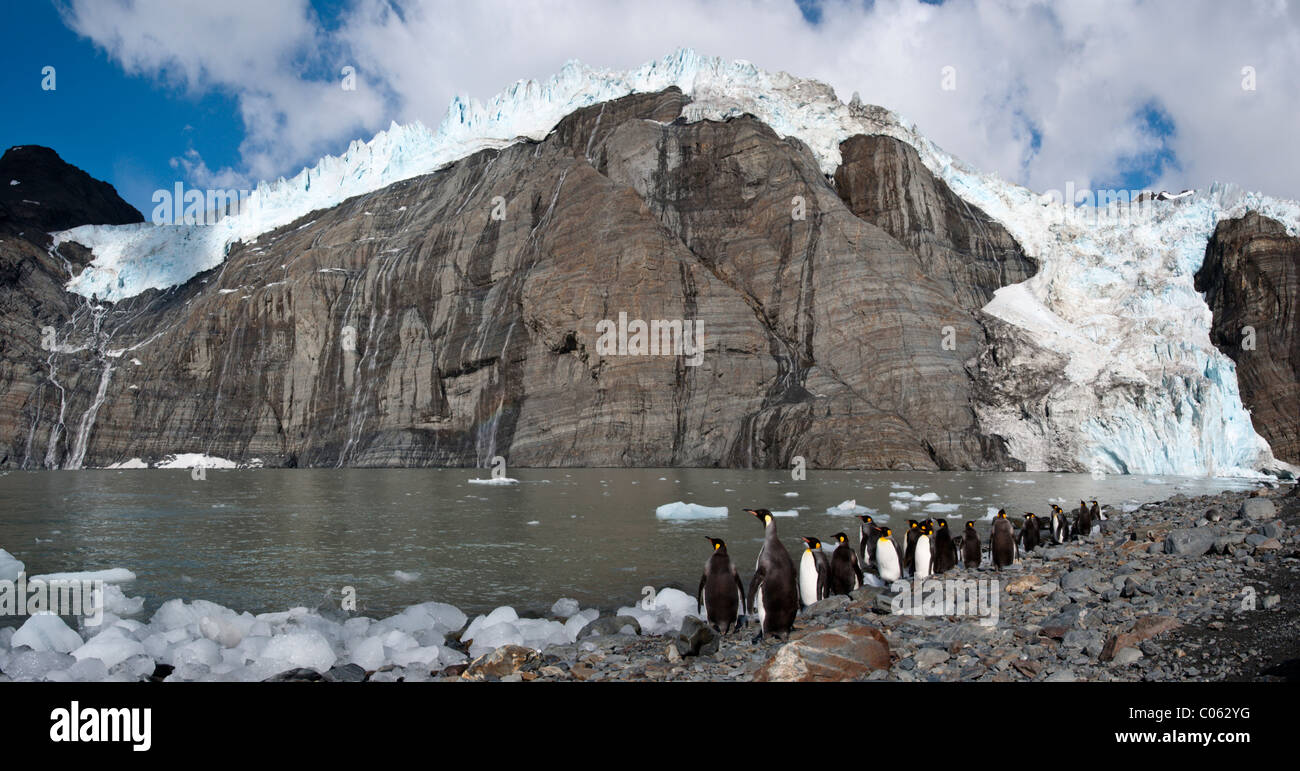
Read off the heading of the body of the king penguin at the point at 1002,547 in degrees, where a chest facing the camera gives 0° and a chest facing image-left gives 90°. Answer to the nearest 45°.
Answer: approximately 180°

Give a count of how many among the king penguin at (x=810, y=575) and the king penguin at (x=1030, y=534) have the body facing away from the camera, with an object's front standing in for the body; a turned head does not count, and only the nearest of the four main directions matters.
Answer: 1

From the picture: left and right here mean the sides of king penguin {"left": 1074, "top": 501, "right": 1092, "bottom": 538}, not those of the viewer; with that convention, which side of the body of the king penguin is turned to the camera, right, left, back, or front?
back

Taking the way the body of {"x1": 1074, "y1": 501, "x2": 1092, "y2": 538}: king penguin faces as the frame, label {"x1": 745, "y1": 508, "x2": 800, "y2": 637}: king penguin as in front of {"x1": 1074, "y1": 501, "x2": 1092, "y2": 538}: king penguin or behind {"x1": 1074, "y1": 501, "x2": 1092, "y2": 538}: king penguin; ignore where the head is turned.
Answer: behind

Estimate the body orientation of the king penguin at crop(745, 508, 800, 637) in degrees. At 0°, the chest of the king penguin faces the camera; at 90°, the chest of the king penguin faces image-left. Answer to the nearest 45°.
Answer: approximately 135°

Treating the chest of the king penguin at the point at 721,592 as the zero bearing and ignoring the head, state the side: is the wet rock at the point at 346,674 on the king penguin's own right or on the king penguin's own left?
on the king penguin's own left

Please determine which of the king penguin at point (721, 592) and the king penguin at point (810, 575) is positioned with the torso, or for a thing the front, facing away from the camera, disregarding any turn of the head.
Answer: the king penguin at point (721, 592)

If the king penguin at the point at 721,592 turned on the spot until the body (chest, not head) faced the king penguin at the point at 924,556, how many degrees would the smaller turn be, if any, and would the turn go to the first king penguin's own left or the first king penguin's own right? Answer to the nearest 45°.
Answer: approximately 45° to the first king penguin's own right

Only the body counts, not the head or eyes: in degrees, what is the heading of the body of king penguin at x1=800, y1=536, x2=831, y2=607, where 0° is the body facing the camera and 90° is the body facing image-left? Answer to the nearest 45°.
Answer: approximately 45°

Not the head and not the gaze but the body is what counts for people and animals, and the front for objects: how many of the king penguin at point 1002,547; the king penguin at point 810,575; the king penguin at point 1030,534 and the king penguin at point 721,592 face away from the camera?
3

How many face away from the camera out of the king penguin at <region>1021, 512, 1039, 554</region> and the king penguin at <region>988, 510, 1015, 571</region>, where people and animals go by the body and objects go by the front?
2

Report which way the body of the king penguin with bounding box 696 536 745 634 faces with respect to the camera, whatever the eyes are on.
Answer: away from the camera

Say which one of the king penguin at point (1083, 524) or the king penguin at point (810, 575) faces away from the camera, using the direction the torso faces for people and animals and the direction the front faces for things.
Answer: the king penguin at point (1083, 524)

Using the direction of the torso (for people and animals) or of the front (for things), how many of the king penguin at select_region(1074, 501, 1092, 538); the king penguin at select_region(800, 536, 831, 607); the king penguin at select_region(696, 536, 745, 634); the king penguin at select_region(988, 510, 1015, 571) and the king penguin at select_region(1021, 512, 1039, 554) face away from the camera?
4
